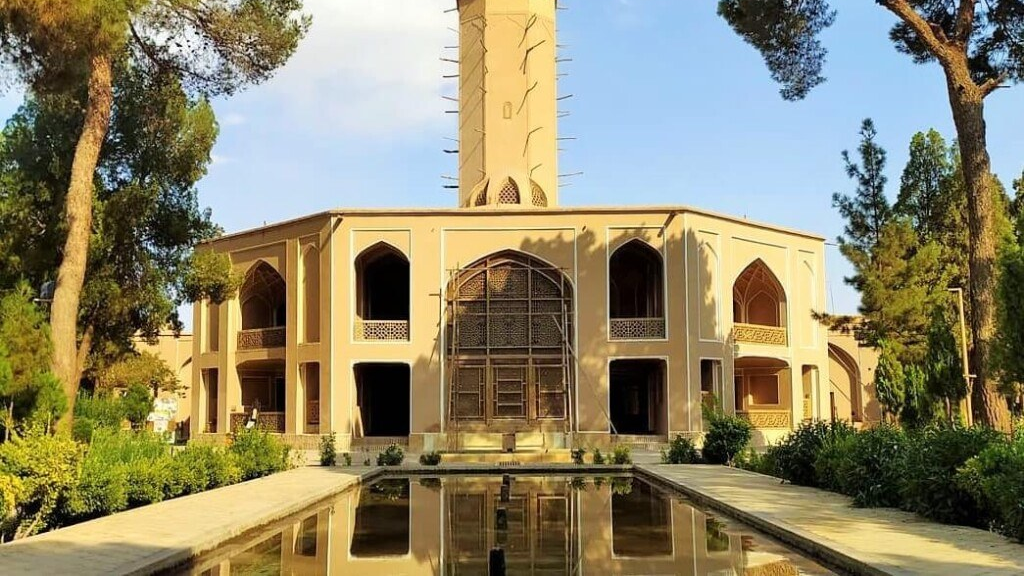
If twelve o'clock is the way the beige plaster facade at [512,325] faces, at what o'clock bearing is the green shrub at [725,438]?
The green shrub is roughly at 11 o'clock from the beige plaster facade.

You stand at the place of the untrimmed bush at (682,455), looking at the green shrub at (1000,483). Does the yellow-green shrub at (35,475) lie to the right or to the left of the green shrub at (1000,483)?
right

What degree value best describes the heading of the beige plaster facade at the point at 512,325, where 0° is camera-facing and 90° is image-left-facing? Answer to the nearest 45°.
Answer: approximately 0°

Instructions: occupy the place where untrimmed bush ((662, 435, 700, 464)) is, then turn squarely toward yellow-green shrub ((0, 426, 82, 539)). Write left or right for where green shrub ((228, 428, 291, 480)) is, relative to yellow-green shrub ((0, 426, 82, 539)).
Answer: right
